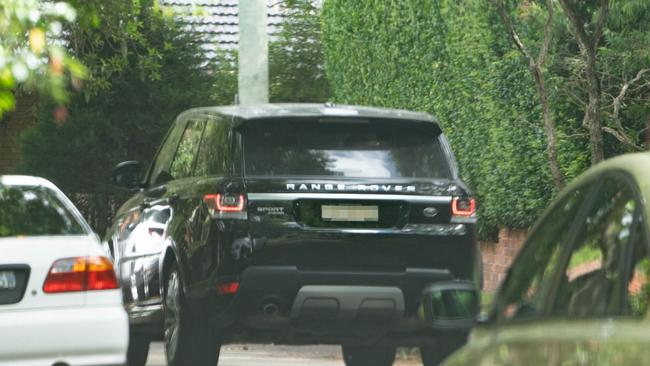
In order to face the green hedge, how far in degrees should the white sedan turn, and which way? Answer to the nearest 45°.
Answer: approximately 45° to its right

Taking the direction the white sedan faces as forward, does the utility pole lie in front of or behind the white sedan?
in front

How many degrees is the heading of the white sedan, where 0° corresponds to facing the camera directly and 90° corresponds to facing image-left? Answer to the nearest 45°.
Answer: approximately 180°

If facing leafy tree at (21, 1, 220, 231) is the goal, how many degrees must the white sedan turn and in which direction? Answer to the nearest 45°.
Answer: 0° — it already faces it

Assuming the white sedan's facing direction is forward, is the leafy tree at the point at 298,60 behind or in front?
in front

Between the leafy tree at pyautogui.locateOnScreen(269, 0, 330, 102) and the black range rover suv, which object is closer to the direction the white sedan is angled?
the leafy tree
